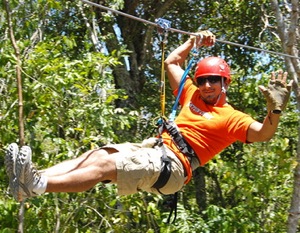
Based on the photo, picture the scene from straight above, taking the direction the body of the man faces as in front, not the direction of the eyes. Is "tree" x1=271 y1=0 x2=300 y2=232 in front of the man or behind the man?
behind

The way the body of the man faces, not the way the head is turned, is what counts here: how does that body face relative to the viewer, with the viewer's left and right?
facing the viewer and to the left of the viewer

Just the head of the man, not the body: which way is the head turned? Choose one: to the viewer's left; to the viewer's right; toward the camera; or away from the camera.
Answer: toward the camera
